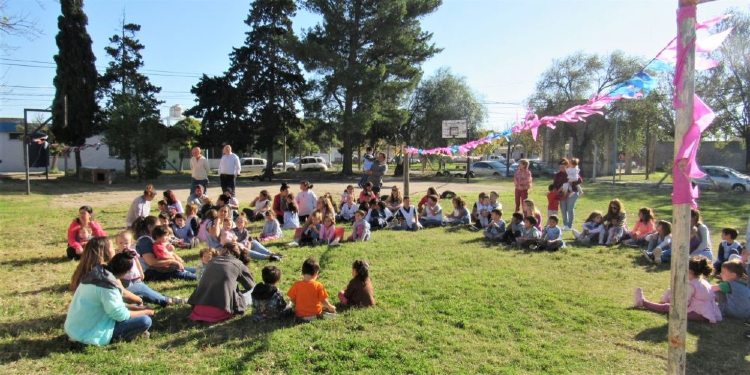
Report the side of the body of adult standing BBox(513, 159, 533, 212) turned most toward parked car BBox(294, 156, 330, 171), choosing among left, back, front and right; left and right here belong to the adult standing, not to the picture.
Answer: right

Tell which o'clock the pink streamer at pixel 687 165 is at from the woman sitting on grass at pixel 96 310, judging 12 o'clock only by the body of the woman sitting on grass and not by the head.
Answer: The pink streamer is roughly at 3 o'clock from the woman sitting on grass.

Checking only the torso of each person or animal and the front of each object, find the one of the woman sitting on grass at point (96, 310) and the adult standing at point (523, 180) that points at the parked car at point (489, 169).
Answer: the woman sitting on grass

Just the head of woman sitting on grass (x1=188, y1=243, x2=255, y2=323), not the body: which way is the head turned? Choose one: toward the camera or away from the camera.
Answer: away from the camera

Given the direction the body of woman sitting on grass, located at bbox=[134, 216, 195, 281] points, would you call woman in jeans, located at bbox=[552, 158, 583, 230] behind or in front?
in front

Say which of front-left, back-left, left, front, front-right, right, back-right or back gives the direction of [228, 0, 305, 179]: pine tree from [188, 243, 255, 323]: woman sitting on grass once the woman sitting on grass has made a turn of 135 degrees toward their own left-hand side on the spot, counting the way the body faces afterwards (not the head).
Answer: right

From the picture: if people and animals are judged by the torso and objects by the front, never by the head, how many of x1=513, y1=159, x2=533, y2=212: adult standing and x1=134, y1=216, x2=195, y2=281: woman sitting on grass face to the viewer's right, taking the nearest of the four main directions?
1

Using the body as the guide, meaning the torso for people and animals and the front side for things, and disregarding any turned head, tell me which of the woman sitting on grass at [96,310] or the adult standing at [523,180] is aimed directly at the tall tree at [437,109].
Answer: the woman sitting on grass

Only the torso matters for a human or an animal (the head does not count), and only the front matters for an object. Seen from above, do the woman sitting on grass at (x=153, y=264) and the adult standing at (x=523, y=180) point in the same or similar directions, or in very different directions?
very different directions

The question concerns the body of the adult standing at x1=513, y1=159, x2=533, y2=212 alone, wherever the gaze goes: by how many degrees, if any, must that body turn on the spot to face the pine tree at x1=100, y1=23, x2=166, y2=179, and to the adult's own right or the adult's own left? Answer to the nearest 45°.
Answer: approximately 90° to the adult's own right

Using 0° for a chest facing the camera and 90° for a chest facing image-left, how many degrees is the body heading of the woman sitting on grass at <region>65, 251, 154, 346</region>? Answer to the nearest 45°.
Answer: approximately 225°

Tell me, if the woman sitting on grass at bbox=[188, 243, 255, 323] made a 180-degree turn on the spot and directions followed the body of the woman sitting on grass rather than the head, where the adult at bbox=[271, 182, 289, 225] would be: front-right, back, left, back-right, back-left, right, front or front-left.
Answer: back-right

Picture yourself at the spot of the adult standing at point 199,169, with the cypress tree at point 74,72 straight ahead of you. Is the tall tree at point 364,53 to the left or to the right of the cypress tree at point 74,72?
right

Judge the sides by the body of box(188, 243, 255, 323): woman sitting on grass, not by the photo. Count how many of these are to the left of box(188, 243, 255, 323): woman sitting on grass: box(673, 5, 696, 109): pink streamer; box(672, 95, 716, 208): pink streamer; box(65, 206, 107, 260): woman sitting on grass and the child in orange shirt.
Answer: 1

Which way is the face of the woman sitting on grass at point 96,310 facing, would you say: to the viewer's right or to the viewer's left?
to the viewer's right

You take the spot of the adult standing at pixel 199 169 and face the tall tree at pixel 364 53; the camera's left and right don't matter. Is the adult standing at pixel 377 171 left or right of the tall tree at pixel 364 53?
right

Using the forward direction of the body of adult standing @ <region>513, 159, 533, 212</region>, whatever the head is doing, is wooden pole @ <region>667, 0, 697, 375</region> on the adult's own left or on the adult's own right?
on the adult's own left

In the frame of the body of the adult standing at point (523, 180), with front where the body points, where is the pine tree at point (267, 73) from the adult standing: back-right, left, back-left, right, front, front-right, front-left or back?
right

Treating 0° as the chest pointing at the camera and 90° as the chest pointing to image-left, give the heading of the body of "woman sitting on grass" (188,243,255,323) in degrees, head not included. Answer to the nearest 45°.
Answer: approximately 225°

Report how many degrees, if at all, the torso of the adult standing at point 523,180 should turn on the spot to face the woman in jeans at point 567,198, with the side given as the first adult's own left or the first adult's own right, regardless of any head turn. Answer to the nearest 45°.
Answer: approximately 90° to the first adult's own left

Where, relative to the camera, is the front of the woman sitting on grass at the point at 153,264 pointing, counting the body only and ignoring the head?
to the viewer's right
